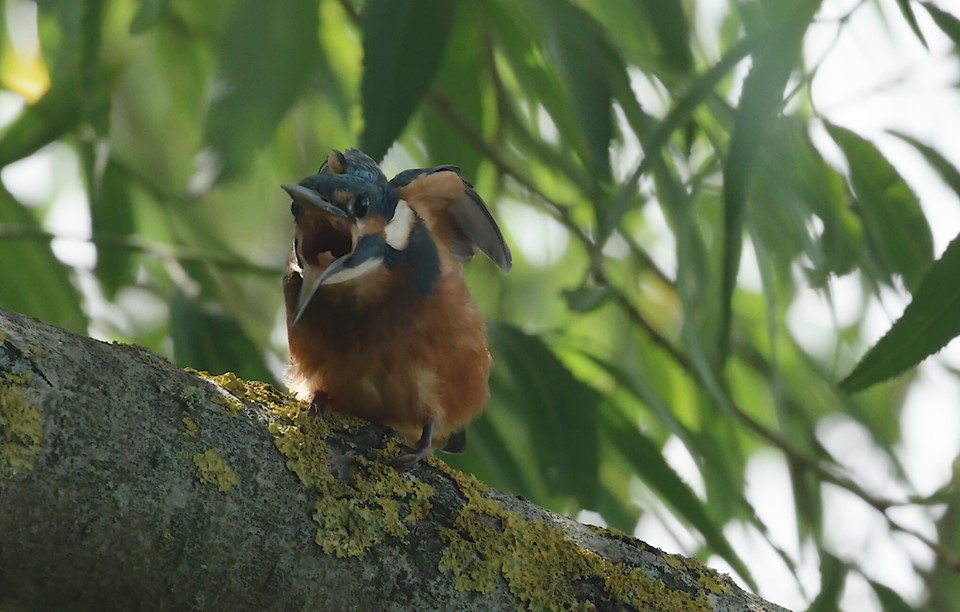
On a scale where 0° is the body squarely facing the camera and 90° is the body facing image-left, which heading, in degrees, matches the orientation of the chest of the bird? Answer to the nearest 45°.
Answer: approximately 45°

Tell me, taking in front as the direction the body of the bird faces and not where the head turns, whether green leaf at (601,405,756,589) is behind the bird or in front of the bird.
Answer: behind

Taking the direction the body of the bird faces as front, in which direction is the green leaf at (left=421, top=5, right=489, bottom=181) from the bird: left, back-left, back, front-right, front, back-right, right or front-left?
back-right

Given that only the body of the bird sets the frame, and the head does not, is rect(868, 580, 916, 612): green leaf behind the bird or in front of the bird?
behind

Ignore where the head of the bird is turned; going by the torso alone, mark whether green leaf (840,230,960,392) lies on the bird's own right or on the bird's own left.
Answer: on the bird's own left

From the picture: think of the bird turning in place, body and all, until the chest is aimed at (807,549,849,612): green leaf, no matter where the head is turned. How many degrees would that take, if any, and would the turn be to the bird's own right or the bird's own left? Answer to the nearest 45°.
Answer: approximately 135° to the bird's own left

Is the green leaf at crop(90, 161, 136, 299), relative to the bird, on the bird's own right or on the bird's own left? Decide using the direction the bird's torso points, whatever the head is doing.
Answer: on the bird's own right
